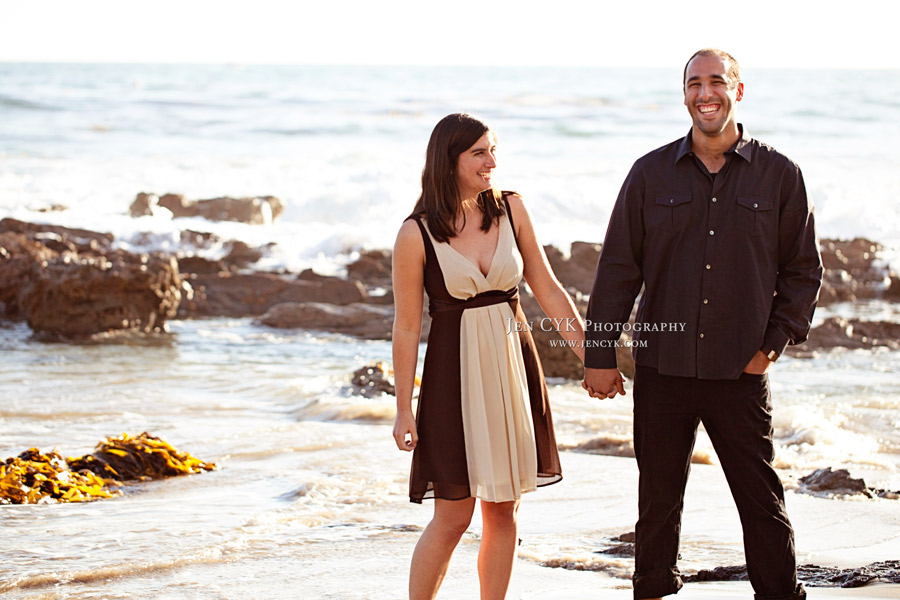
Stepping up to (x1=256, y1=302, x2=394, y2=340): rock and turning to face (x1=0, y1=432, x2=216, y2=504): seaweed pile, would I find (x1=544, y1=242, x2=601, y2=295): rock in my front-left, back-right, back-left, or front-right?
back-left

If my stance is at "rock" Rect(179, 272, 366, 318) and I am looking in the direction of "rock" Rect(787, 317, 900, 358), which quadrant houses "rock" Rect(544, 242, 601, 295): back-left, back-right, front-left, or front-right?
front-left

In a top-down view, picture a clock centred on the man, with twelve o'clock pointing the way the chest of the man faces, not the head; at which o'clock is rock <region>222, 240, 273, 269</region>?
The rock is roughly at 5 o'clock from the man.

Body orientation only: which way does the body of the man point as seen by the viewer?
toward the camera

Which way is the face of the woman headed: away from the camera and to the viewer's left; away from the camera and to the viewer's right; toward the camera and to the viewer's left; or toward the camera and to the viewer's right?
toward the camera and to the viewer's right

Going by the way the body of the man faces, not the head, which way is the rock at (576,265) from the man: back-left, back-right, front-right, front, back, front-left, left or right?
back

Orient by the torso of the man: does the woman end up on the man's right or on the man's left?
on the man's right

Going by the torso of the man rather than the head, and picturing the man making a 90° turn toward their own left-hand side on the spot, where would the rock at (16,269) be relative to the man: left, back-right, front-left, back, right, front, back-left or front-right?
back-left

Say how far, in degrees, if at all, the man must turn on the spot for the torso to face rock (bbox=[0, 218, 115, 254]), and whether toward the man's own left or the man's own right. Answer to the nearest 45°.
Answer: approximately 135° to the man's own right

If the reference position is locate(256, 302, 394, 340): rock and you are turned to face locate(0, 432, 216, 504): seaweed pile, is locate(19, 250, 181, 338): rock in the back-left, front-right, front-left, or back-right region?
front-right

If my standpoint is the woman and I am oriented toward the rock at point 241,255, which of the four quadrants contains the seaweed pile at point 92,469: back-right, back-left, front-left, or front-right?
front-left

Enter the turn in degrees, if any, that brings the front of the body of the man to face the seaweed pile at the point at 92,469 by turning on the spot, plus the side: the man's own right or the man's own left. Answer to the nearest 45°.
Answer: approximately 135° to the man's own right

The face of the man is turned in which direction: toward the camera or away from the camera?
toward the camera

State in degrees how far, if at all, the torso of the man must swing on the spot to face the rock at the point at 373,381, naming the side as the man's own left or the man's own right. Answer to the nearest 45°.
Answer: approximately 135° to the man's own right
